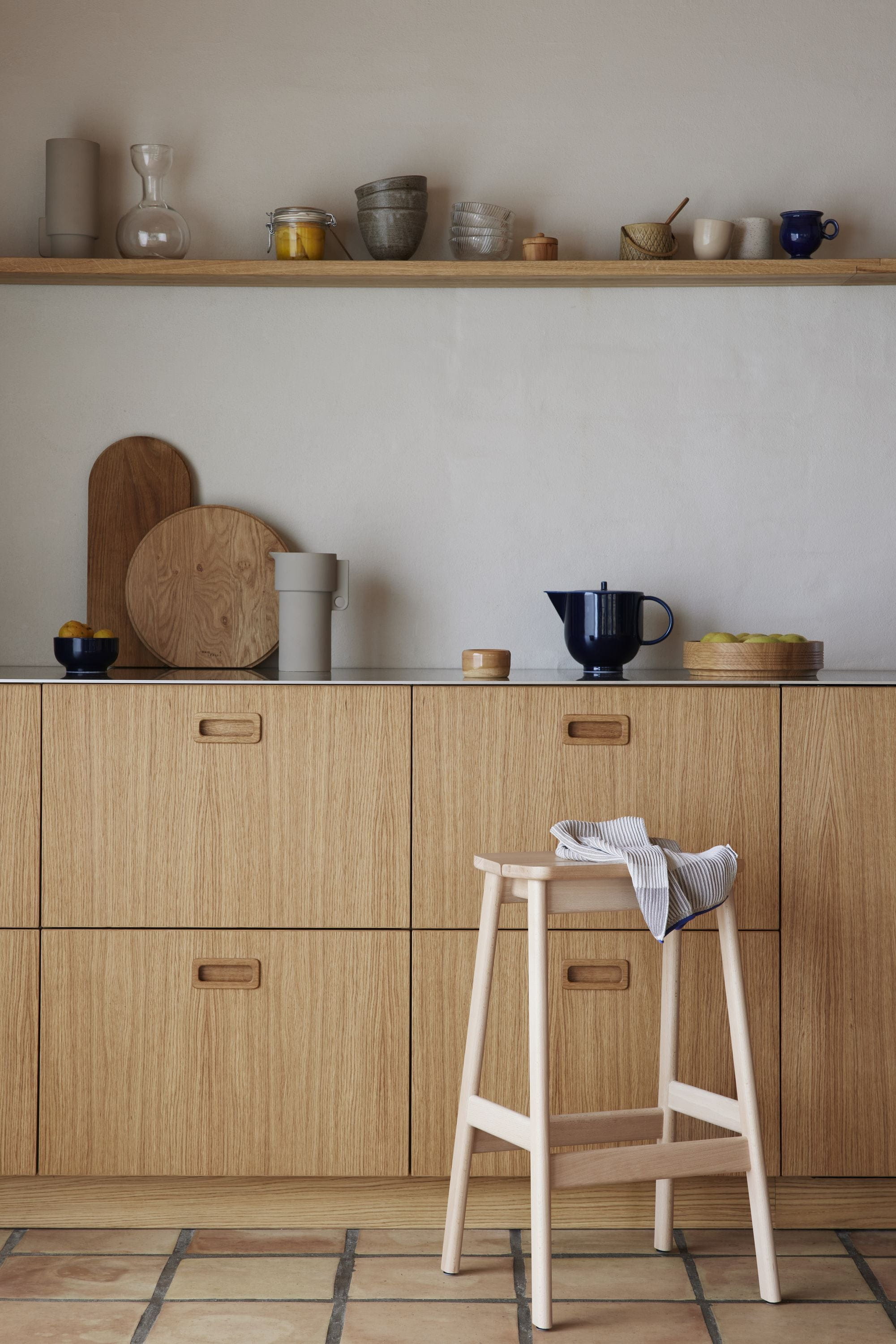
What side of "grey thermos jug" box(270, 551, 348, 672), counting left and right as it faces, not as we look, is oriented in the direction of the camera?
left

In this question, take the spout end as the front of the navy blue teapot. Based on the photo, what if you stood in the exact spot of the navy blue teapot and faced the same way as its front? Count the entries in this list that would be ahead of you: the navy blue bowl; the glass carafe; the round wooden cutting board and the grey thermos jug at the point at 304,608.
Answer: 4

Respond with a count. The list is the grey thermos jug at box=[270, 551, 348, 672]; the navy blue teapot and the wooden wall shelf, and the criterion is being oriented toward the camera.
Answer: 1

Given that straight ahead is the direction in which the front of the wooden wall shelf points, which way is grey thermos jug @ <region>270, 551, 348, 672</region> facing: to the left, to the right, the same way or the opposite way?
to the right

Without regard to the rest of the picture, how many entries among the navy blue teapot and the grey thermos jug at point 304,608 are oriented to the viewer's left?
2

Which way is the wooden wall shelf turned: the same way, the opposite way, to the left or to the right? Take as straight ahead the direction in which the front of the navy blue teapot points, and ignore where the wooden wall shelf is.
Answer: to the left

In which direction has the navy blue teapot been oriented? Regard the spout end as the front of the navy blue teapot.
to the viewer's left

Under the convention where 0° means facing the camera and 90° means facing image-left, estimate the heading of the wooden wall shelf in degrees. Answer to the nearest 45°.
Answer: approximately 0°

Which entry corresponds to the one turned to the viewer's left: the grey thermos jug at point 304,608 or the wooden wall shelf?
the grey thermos jug
